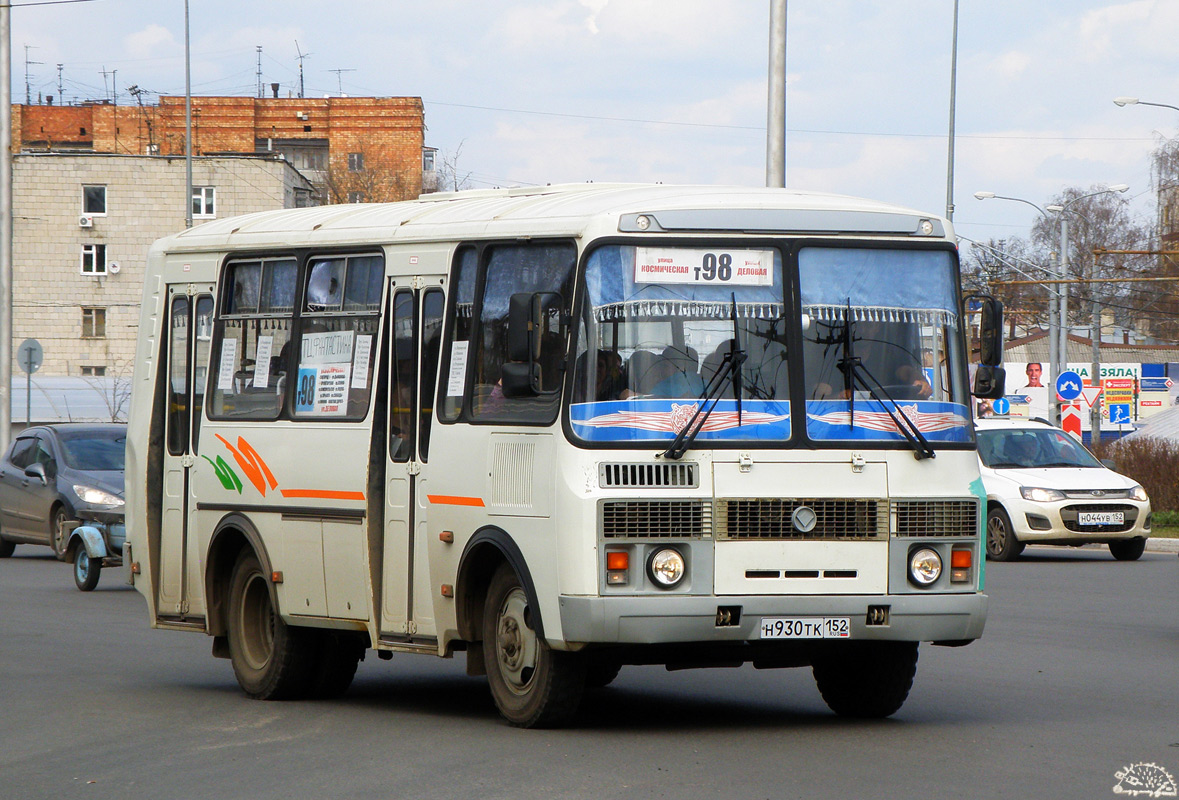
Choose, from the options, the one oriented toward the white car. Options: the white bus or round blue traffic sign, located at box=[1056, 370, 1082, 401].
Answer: the round blue traffic sign

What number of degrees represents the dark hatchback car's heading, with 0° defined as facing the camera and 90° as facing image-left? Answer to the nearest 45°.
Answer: approximately 315°

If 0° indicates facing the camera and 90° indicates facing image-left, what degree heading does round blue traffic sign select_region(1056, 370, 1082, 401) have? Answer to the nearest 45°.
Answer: approximately 0°

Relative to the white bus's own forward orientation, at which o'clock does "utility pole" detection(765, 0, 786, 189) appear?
The utility pole is roughly at 8 o'clock from the white bus.

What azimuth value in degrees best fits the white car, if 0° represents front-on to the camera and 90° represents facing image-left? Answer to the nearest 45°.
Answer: approximately 315°

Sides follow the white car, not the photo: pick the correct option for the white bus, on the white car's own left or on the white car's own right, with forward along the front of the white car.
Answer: on the white car's own right

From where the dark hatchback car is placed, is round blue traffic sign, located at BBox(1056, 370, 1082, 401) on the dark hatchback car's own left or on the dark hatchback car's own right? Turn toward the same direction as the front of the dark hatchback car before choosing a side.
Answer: on the dark hatchback car's own left

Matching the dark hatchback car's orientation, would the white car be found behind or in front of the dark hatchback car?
in front
